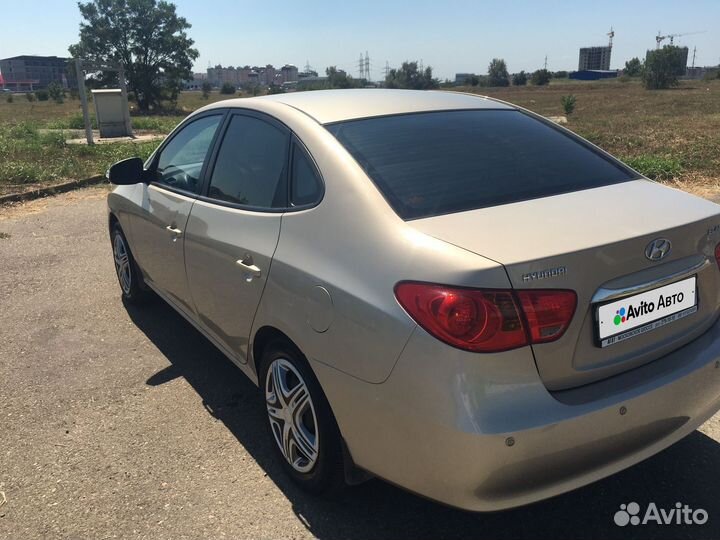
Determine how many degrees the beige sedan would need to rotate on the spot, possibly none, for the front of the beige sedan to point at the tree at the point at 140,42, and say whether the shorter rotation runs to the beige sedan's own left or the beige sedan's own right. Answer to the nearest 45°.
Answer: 0° — it already faces it

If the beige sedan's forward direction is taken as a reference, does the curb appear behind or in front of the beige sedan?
in front

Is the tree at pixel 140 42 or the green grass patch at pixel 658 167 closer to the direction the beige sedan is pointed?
the tree

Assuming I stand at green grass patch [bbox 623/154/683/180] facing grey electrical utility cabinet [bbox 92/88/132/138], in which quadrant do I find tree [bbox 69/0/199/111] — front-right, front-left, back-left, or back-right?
front-right

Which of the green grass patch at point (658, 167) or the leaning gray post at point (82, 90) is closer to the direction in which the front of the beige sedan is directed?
the leaning gray post

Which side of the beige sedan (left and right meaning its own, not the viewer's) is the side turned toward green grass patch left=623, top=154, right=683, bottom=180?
right

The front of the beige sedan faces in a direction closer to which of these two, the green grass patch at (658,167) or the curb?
the curb

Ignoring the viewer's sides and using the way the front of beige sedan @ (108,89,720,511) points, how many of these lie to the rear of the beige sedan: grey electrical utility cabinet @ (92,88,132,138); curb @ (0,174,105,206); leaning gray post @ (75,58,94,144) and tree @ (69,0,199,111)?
0

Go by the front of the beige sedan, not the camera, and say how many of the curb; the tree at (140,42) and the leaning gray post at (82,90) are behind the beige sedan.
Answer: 0

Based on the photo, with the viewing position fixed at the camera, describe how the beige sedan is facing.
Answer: facing away from the viewer and to the left of the viewer

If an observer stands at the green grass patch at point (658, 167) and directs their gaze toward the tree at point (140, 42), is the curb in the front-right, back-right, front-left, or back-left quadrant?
front-left

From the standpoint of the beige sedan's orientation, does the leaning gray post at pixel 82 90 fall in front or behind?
in front
